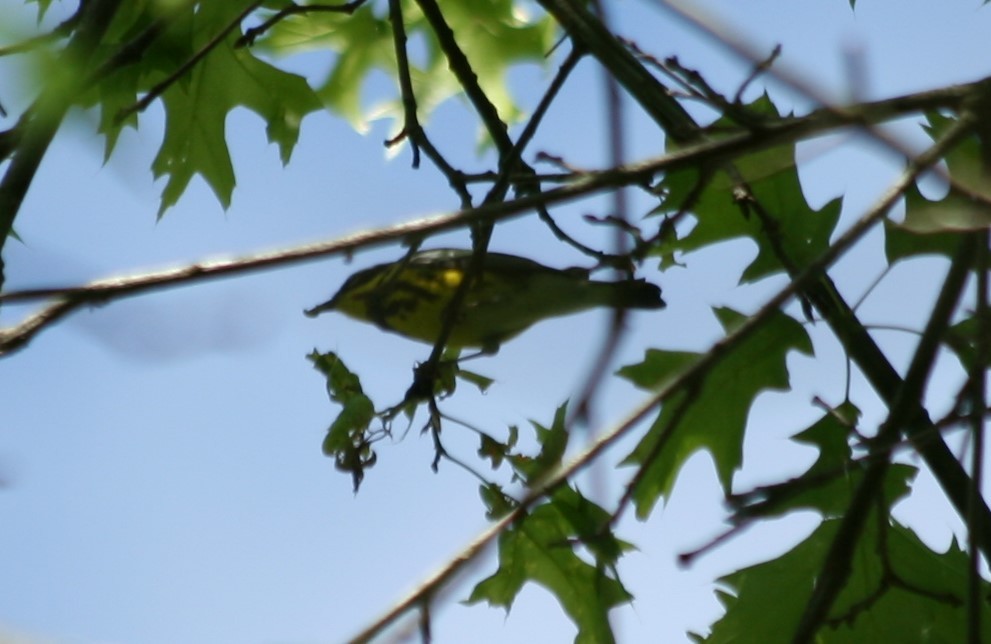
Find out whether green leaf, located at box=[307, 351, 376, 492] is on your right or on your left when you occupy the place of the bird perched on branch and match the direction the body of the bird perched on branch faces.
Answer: on your left

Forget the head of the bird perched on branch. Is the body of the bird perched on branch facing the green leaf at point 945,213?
no

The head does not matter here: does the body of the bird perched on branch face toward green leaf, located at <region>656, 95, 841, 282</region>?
no

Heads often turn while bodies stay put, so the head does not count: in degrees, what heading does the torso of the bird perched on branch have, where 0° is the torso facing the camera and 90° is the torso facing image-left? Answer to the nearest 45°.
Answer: approximately 90°
